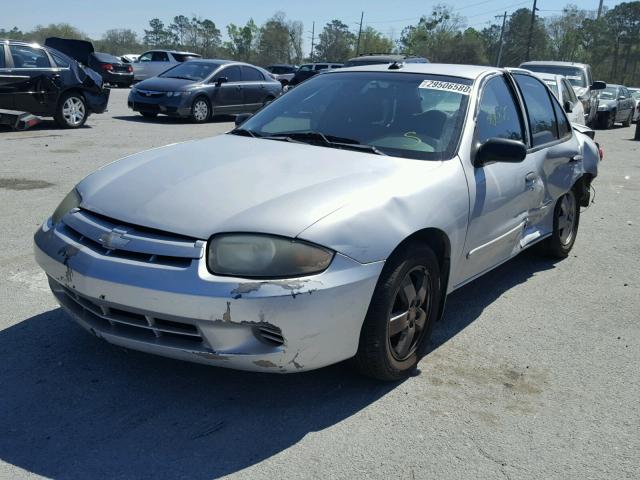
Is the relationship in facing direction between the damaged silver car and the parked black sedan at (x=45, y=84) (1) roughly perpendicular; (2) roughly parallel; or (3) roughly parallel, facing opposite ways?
roughly perpendicular

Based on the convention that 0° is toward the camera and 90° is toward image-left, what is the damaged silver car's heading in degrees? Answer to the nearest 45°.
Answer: approximately 45°

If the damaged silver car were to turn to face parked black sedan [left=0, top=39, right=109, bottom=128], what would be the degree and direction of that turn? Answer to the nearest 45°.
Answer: approximately 90° to its right
